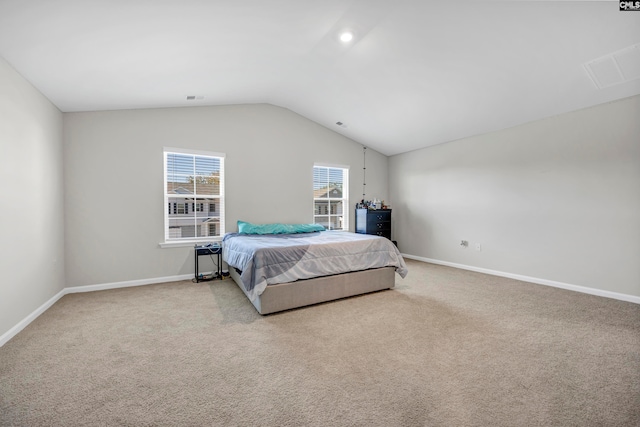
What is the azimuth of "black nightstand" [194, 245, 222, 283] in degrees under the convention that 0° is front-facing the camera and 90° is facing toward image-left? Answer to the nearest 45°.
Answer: approximately 0°

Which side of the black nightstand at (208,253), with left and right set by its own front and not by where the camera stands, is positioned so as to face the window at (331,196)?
left

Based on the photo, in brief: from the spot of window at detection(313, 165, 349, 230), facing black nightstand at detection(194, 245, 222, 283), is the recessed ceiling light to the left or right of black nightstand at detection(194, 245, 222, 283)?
left

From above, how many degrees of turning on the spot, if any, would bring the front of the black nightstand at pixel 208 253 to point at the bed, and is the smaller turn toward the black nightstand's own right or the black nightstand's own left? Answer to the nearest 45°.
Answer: approximately 45° to the black nightstand's own left

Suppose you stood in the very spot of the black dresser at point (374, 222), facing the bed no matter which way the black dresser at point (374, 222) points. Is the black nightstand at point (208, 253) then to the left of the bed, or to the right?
right

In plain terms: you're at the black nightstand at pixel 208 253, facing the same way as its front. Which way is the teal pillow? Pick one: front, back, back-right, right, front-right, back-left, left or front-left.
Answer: left

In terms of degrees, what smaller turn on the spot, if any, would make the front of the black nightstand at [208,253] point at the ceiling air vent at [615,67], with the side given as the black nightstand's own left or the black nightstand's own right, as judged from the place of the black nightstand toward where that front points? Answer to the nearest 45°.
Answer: approximately 45° to the black nightstand's own left
